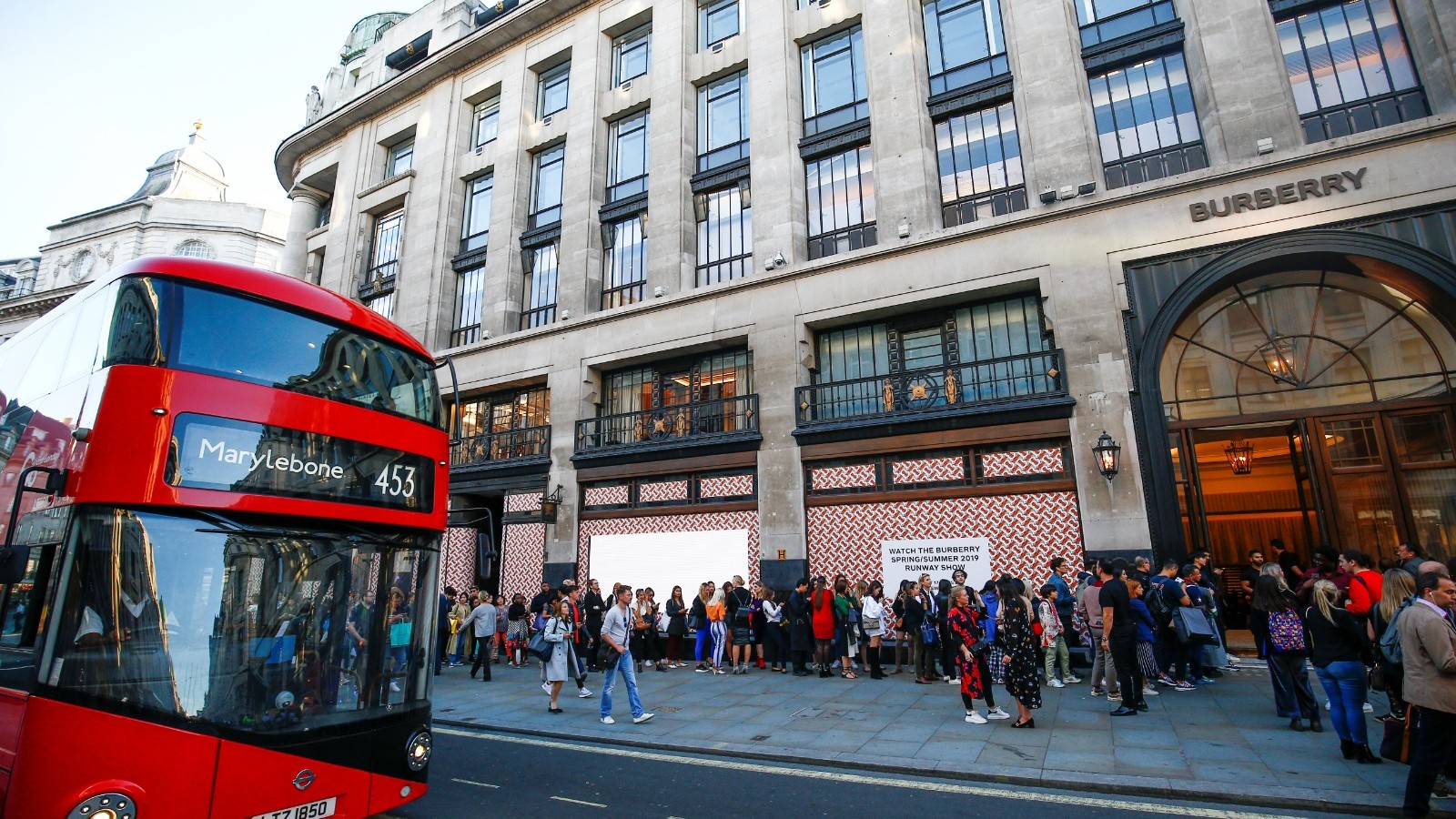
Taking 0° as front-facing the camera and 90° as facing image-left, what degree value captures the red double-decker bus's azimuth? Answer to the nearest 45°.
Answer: approximately 315°

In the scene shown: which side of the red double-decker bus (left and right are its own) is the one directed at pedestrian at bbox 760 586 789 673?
left

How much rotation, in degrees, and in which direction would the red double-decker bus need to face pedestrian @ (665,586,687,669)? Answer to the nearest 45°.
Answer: approximately 90° to its left

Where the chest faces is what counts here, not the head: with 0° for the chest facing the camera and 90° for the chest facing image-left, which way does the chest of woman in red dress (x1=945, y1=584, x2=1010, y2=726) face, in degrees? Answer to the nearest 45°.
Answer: approximately 315°

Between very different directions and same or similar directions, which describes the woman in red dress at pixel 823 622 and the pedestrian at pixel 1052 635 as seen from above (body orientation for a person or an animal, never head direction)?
very different directions

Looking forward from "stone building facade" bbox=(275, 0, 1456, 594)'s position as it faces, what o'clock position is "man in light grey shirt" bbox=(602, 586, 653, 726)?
The man in light grey shirt is roughly at 12 o'clock from the stone building facade.

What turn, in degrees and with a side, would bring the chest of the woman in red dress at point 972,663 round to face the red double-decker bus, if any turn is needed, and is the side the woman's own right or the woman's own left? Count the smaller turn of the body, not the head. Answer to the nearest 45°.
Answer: approximately 90° to the woman's own right

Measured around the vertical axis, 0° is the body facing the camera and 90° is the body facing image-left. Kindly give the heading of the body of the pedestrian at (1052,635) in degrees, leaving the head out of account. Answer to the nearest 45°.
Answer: approximately 315°

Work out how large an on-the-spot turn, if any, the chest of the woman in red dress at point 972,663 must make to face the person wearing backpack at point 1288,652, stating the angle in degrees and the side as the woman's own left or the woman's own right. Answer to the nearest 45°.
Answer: approximately 45° to the woman's own left
